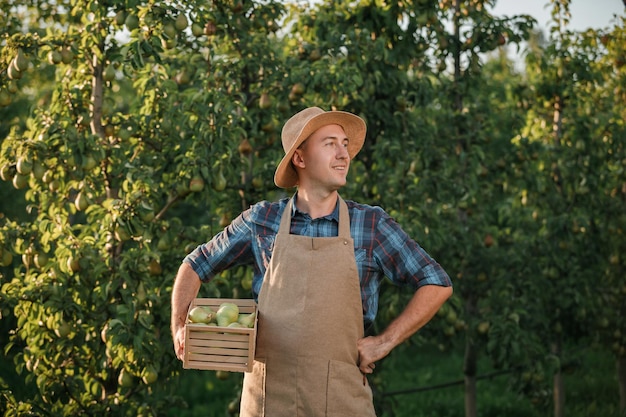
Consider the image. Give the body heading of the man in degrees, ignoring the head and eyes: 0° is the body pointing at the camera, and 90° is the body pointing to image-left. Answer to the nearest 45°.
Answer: approximately 0°

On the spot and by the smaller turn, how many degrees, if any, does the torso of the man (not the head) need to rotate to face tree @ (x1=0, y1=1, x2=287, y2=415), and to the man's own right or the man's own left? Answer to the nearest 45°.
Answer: approximately 135° to the man's own right

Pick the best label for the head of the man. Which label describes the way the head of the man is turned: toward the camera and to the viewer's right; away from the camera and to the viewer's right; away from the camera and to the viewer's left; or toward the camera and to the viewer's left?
toward the camera and to the viewer's right
